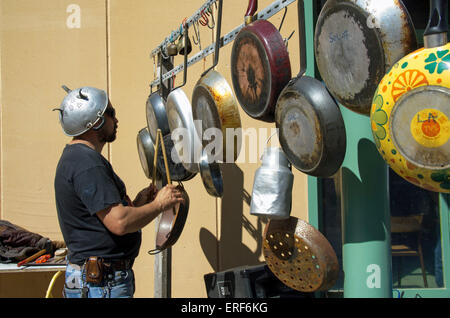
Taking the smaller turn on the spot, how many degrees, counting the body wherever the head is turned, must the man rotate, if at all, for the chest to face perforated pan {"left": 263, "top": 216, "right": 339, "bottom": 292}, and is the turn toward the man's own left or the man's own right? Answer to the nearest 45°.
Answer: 0° — they already face it

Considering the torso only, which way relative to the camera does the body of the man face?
to the viewer's right

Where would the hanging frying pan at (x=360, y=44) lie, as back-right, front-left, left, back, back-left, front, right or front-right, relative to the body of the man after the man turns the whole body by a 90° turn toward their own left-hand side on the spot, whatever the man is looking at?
back-right

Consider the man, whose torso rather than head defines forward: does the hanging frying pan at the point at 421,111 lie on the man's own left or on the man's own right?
on the man's own right

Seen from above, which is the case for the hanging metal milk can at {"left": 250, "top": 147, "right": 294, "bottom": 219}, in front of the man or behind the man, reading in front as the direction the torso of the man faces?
in front
